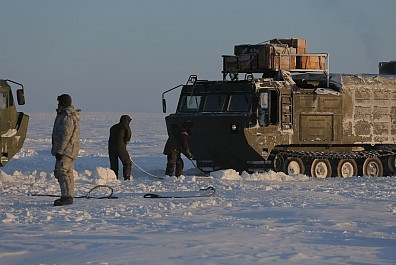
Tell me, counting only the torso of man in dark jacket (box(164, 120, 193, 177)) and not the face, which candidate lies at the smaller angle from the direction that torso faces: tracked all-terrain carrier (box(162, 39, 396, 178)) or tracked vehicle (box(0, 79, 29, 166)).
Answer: the tracked all-terrain carrier

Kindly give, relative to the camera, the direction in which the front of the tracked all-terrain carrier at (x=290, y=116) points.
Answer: facing the viewer and to the left of the viewer

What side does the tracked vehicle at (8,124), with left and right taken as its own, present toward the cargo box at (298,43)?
front

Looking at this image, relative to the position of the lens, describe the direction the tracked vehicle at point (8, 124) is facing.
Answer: facing to the right of the viewer

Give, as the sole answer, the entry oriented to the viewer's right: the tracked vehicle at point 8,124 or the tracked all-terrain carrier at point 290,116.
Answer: the tracked vehicle

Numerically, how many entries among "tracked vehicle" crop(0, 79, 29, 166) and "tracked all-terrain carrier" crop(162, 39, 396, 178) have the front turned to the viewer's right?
1

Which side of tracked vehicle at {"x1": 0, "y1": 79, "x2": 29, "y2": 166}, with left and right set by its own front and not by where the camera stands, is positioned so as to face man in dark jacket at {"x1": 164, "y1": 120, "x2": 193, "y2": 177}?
front
